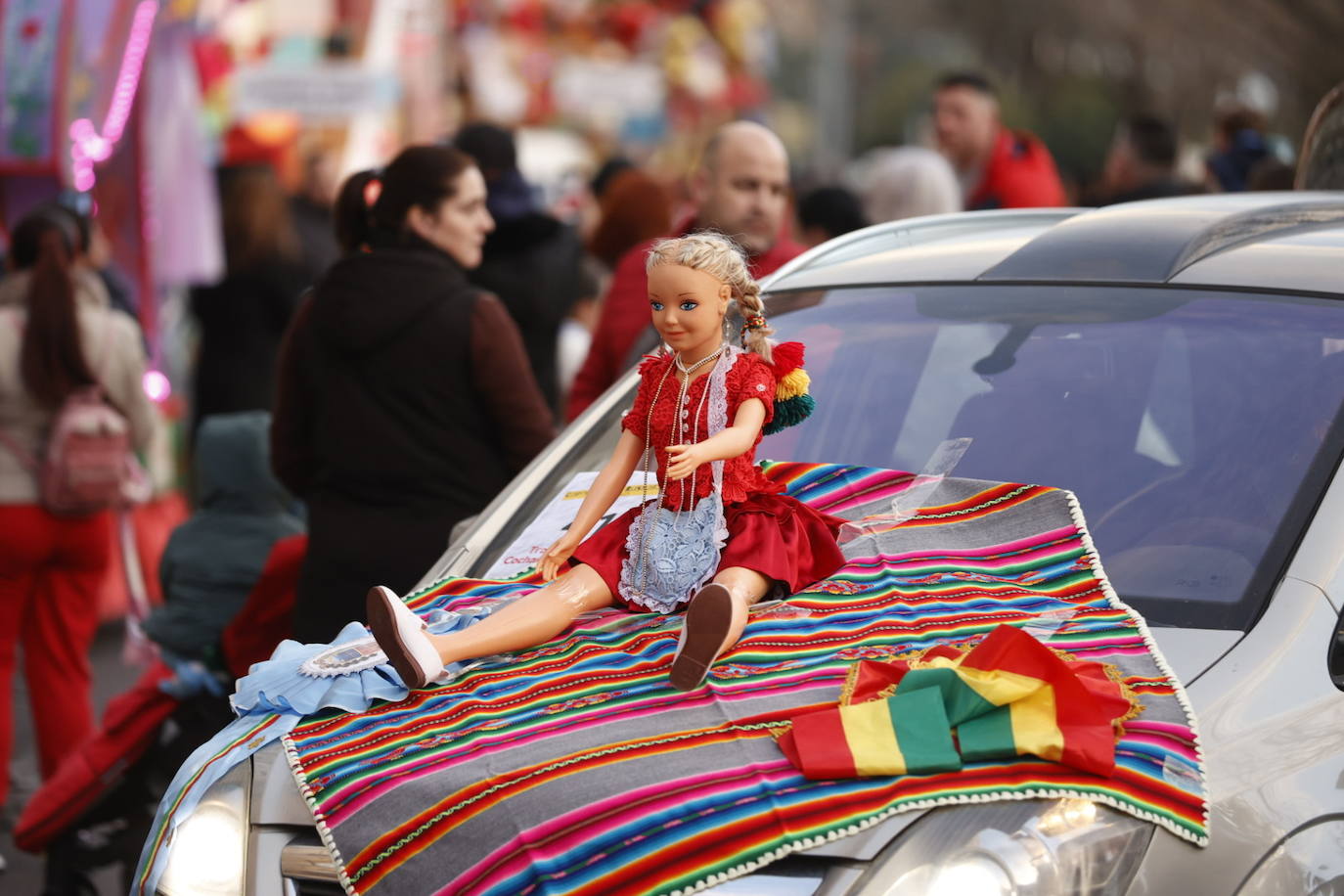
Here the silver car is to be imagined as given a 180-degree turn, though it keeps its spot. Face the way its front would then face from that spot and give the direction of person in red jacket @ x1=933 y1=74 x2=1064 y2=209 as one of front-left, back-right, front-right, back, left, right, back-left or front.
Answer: front-left

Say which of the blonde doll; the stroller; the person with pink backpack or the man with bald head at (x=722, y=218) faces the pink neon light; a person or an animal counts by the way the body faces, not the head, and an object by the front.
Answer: the person with pink backpack

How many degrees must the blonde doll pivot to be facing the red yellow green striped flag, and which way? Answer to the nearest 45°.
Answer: approximately 90° to its left

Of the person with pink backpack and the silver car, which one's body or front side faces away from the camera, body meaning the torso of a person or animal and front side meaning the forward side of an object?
the person with pink backpack

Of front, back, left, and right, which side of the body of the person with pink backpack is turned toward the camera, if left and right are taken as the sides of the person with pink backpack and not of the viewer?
back

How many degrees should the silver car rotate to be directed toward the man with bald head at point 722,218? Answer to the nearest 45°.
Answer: approximately 135° to its right

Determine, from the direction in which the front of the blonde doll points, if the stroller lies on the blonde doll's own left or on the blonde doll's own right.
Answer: on the blonde doll's own right

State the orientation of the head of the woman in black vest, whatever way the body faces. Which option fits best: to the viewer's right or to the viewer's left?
to the viewer's right

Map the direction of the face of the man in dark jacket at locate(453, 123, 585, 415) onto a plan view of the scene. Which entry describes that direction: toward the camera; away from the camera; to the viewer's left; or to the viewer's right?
away from the camera

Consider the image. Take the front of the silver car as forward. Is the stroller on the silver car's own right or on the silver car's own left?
on the silver car's own right

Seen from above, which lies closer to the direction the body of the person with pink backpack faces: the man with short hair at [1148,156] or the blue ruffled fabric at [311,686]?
the man with short hair
